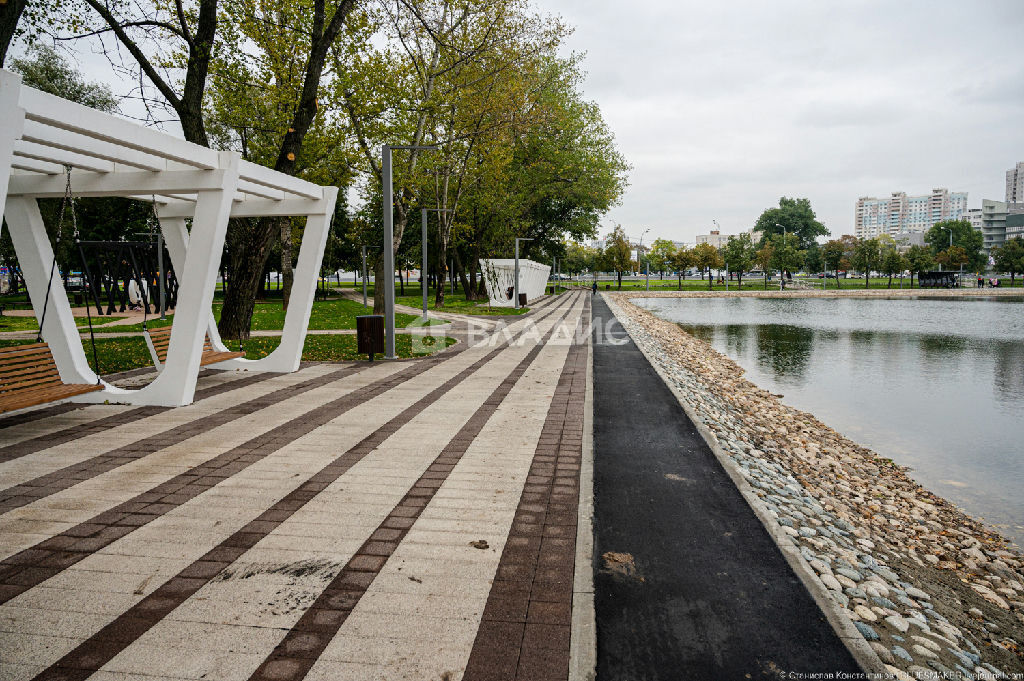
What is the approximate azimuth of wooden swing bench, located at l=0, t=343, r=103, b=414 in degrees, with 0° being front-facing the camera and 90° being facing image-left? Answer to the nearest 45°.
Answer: approximately 315°

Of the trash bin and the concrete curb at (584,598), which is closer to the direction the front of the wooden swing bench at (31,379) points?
the concrete curb

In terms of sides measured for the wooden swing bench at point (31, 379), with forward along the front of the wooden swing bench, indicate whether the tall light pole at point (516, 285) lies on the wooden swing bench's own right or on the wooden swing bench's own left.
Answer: on the wooden swing bench's own left

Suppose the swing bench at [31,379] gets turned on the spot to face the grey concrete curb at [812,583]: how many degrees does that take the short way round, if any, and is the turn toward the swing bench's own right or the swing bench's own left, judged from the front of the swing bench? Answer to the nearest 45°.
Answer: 0° — it already faces it

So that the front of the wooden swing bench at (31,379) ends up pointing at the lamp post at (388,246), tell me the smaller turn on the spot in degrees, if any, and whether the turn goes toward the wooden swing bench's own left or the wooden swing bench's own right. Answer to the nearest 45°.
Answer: approximately 90° to the wooden swing bench's own left

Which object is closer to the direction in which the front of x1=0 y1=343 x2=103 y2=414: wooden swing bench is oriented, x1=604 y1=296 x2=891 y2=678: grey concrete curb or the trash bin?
the grey concrete curb

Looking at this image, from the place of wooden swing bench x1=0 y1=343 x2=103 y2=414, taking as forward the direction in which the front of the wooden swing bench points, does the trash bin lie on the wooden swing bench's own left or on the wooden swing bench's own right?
on the wooden swing bench's own left

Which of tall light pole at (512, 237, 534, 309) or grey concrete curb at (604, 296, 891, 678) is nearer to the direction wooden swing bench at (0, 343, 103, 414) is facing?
the grey concrete curb

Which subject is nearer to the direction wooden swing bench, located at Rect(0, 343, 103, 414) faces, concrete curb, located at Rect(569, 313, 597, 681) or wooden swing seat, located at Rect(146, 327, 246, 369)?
the concrete curb
